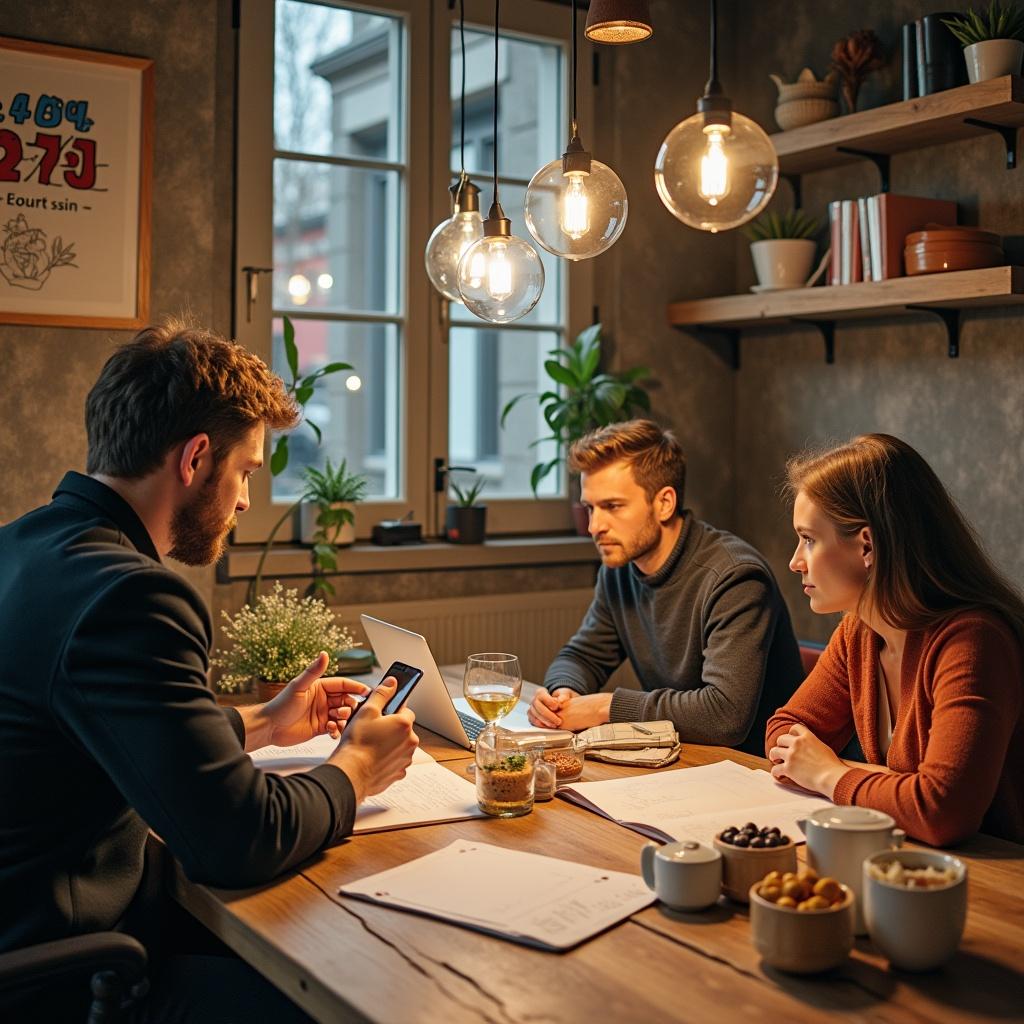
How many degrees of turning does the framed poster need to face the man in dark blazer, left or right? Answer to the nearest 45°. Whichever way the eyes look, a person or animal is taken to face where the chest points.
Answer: approximately 45° to its right

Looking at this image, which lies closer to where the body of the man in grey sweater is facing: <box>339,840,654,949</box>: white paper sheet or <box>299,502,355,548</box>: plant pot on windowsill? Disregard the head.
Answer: the white paper sheet

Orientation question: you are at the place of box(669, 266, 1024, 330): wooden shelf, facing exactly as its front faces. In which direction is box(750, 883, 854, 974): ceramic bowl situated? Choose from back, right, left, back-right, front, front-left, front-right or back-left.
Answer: front-left

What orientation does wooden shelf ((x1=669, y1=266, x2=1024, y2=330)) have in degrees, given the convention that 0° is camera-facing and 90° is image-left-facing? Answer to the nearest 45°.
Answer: approximately 45°

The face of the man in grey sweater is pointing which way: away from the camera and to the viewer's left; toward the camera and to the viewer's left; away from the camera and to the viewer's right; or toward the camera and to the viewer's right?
toward the camera and to the viewer's left

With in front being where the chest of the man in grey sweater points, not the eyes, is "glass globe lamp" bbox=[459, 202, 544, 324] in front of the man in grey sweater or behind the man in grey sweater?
in front

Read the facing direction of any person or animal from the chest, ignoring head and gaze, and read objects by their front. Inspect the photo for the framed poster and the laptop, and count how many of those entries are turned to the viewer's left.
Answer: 0

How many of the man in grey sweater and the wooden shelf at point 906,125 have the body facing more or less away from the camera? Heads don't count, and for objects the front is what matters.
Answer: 0

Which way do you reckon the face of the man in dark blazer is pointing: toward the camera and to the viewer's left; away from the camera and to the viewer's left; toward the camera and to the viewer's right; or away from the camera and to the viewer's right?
away from the camera and to the viewer's right

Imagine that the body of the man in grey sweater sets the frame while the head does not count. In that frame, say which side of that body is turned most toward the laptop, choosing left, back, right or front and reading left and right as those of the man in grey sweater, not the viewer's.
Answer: front

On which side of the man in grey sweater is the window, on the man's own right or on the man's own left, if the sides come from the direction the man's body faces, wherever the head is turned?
on the man's own right

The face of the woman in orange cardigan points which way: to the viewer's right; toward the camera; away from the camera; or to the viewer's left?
to the viewer's left

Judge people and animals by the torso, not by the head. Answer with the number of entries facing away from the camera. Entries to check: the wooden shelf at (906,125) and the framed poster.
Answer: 0
